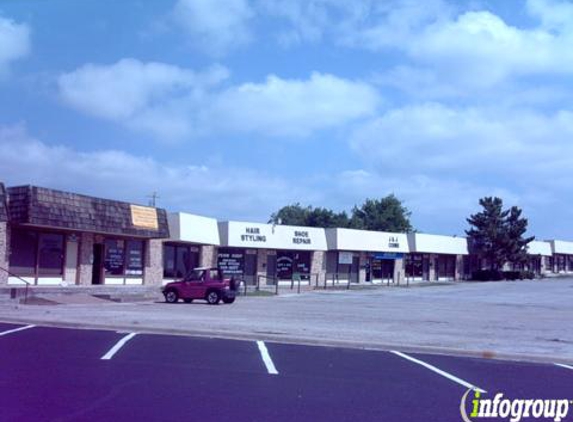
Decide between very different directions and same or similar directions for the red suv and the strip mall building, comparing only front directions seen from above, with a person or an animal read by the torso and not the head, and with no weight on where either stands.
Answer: very different directions

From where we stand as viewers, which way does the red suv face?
facing away from the viewer and to the left of the viewer

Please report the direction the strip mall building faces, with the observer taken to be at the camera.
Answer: facing the viewer and to the right of the viewer
